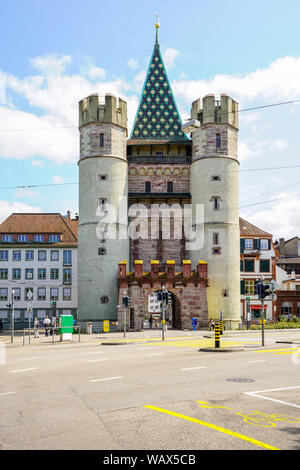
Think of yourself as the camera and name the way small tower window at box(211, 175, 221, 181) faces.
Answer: facing the viewer

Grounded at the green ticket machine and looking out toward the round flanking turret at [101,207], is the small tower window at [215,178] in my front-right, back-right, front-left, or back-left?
front-right

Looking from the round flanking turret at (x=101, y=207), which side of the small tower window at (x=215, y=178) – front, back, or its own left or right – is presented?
right

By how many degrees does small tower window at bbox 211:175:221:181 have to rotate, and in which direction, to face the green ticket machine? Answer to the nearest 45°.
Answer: approximately 45° to its right

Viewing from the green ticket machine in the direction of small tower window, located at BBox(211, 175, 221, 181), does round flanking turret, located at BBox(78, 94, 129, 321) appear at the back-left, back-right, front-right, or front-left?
front-left

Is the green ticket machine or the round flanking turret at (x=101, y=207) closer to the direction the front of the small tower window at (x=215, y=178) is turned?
the green ticket machine
